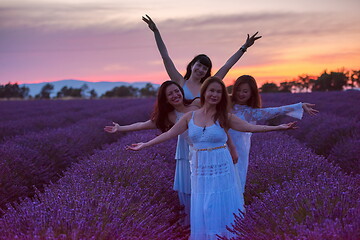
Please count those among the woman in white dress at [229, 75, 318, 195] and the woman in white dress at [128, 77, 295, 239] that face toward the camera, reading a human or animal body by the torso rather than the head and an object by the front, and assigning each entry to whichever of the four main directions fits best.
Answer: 2

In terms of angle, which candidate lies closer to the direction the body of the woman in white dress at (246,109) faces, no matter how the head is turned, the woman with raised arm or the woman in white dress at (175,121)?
the woman in white dress

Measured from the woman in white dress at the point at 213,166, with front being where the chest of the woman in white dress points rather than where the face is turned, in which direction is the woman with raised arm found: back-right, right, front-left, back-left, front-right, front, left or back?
back

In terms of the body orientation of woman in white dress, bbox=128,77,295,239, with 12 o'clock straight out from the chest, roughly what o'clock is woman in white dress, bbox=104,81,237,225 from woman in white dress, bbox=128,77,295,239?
woman in white dress, bbox=104,81,237,225 is roughly at 5 o'clock from woman in white dress, bbox=128,77,295,239.

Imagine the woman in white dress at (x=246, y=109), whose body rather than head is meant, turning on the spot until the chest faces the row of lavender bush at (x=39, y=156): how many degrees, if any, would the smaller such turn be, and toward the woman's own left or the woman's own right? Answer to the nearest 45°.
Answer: approximately 90° to the woman's own right

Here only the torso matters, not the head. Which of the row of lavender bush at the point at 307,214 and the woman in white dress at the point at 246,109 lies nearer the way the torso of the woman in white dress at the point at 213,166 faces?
the row of lavender bush

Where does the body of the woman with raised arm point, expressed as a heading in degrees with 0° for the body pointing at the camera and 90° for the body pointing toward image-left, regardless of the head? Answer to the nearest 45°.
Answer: approximately 0°

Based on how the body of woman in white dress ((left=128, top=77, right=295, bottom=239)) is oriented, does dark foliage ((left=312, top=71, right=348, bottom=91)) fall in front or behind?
behind

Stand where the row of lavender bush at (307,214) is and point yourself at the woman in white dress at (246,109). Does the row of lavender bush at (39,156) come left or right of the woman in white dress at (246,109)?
left

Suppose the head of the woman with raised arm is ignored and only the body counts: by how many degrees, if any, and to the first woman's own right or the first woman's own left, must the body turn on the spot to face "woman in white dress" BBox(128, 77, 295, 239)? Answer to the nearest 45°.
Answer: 0° — they already face them

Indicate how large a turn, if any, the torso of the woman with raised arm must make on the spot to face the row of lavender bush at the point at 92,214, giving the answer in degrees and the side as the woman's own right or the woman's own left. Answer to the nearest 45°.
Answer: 0° — they already face it
